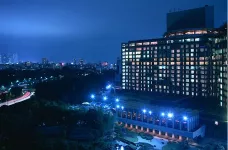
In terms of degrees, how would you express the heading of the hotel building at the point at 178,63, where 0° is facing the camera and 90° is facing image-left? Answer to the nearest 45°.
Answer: approximately 45°
